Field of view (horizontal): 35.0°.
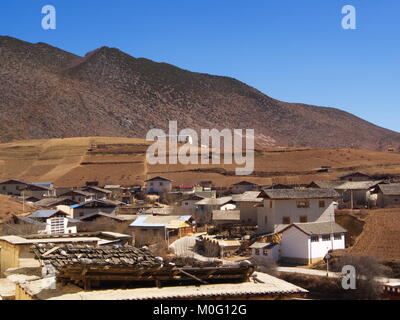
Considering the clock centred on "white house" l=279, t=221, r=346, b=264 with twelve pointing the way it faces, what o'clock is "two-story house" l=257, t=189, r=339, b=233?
The two-story house is roughly at 7 o'clock from the white house.

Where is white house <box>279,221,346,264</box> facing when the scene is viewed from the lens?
facing the viewer and to the right of the viewer

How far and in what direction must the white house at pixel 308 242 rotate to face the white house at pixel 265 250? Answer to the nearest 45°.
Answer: approximately 135° to its right

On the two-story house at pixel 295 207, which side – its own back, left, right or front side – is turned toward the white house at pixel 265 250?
front

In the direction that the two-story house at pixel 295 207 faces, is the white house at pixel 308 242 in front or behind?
in front

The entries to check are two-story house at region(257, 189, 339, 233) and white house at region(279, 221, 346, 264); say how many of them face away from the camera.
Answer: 0
